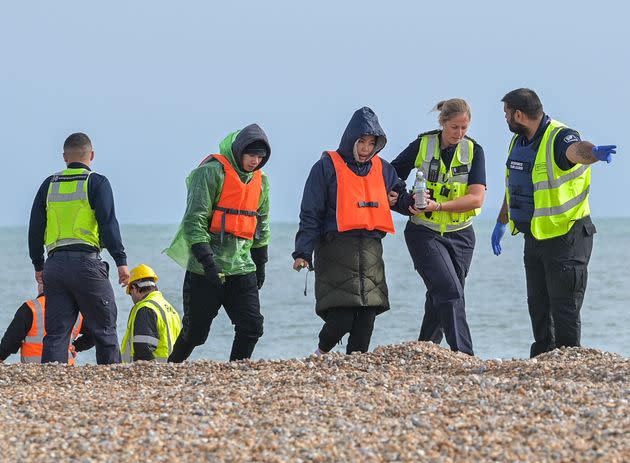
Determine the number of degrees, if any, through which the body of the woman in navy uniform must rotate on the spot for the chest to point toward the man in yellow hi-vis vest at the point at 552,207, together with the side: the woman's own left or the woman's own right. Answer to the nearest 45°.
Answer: approximately 90° to the woman's own left

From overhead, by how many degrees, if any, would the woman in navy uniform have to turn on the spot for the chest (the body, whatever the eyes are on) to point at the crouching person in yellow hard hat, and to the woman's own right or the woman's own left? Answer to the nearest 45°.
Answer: approximately 90° to the woman's own right

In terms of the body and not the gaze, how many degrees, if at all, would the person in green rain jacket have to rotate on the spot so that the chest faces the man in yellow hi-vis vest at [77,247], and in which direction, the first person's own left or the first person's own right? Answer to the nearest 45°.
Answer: approximately 135° to the first person's own right

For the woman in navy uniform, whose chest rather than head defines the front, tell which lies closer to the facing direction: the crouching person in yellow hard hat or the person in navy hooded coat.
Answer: the person in navy hooded coat

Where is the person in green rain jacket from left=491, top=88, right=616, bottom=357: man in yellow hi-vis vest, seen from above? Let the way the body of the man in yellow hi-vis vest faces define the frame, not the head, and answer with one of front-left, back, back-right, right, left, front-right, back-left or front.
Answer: front-right

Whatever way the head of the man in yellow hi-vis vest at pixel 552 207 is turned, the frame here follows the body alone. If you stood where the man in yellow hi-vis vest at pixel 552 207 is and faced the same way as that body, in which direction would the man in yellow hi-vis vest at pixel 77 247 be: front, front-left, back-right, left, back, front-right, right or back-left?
front-right

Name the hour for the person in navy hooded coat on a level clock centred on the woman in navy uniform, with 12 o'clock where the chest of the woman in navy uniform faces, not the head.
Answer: The person in navy hooded coat is roughly at 2 o'clock from the woman in navy uniform.

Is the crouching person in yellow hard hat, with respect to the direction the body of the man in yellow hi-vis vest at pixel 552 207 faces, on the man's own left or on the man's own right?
on the man's own right
